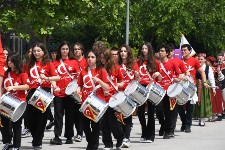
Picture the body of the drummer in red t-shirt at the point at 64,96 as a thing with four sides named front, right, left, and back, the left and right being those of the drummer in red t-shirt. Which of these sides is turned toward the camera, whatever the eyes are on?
front

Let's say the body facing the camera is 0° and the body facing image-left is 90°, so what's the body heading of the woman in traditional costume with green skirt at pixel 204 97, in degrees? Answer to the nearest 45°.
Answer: approximately 45°

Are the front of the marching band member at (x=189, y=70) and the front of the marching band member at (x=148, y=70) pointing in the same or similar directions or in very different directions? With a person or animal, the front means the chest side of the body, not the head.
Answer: same or similar directions

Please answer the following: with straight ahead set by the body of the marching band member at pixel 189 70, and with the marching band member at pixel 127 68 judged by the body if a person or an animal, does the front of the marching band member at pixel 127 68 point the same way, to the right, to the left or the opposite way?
the same way

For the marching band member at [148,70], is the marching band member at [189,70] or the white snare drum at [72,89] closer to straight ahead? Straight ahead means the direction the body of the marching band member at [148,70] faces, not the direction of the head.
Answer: the white snare drum

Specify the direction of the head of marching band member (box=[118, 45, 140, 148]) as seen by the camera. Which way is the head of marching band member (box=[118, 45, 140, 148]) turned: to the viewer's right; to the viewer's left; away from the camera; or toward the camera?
toward the camera

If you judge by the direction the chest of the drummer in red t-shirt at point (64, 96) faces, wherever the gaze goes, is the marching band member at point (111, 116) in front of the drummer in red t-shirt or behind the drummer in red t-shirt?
in front

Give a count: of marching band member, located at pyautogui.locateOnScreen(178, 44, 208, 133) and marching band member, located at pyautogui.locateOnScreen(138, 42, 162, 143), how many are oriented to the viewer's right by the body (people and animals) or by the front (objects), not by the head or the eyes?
0

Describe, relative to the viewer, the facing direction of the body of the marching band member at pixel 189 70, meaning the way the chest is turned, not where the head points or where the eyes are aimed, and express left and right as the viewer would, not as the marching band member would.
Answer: facing the viewer and to the left of the viewer

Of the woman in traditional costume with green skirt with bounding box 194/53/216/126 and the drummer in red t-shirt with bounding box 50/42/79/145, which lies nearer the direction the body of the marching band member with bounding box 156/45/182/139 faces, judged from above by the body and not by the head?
the drummer in red t-shirt

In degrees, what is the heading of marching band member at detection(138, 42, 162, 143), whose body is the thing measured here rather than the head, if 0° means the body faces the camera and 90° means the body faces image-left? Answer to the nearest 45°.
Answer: approximately 45°
